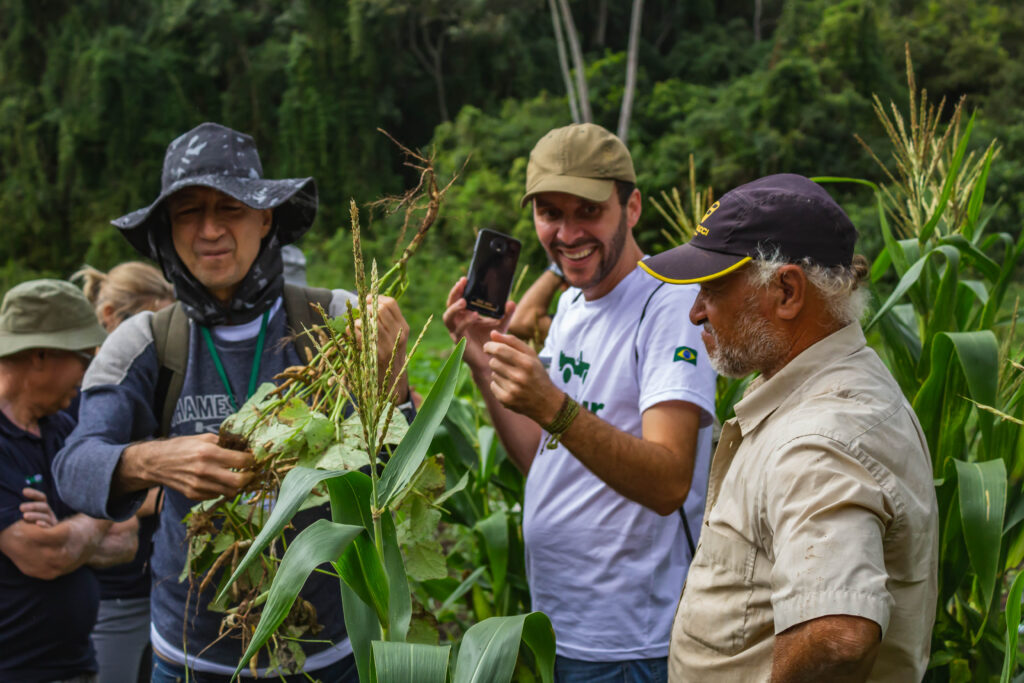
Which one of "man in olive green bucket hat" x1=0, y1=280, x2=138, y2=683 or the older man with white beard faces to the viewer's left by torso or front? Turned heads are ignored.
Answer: the older man with white beard

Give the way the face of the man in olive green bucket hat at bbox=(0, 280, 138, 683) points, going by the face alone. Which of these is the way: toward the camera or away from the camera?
toward the camera

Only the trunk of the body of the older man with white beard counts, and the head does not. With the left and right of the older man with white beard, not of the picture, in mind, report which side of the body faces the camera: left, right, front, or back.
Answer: left

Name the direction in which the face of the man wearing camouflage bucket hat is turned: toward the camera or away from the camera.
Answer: toward the camera

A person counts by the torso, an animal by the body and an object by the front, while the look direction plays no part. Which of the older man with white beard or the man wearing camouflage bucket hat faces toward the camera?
the man wearing camouflage bucket hat

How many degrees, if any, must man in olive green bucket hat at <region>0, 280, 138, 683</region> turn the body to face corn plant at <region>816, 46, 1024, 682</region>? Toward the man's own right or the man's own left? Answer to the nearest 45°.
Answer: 0° — they already face it

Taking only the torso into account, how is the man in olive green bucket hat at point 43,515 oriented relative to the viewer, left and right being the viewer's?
facing the viewer and to the right of the viewer

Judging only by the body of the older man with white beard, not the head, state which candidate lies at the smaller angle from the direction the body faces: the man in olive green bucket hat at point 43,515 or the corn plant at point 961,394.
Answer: the man in olive green bucket hat

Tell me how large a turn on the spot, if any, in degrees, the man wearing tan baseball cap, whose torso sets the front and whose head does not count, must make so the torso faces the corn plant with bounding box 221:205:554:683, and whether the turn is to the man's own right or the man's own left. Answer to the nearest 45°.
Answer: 0° — they already face it

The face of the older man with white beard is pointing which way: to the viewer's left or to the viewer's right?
to the viewer's left

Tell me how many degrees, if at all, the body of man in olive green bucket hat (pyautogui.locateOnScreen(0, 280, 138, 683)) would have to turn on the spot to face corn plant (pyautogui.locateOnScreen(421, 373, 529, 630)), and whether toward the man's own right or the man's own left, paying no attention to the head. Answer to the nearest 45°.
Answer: approximately 45° to the man's own left

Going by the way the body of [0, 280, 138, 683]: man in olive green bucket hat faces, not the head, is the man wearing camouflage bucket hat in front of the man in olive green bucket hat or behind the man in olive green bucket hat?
in front

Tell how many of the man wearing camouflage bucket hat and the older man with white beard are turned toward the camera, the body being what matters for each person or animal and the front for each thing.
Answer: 1

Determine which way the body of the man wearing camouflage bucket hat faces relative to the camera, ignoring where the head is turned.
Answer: toward the camera
